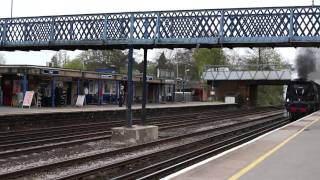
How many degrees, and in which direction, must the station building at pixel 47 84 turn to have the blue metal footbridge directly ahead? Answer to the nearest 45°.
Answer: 0° — it already faces it

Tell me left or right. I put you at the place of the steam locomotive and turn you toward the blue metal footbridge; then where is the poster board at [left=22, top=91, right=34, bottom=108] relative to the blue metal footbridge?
right

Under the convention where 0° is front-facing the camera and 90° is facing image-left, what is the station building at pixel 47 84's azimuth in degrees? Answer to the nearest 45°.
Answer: approximately 315°

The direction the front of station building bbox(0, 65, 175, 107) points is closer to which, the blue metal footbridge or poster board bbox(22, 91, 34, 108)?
the blue metal footbridge
